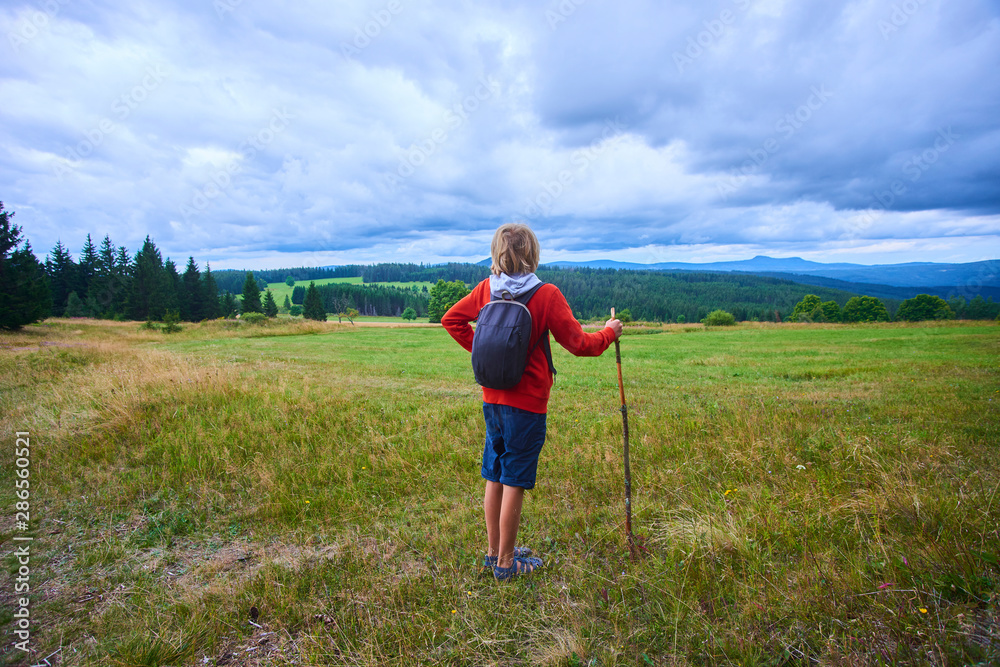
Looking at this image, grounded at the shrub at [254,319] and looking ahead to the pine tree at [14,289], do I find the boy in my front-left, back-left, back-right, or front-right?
front-left

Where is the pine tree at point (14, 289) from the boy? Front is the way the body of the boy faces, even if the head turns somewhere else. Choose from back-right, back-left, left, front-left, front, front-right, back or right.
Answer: left

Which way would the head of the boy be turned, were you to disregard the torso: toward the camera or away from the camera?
away from the camera

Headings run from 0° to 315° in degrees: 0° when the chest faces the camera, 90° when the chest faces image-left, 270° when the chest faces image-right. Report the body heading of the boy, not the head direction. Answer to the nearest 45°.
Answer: approximately 225°

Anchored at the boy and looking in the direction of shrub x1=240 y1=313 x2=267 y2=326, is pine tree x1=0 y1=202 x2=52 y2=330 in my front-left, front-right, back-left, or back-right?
front-left

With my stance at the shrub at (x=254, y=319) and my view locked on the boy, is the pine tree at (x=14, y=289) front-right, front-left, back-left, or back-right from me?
front-right

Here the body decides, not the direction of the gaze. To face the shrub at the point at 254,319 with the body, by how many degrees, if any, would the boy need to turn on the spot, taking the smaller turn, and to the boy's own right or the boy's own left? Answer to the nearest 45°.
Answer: approximately 90° to the boy's own left
